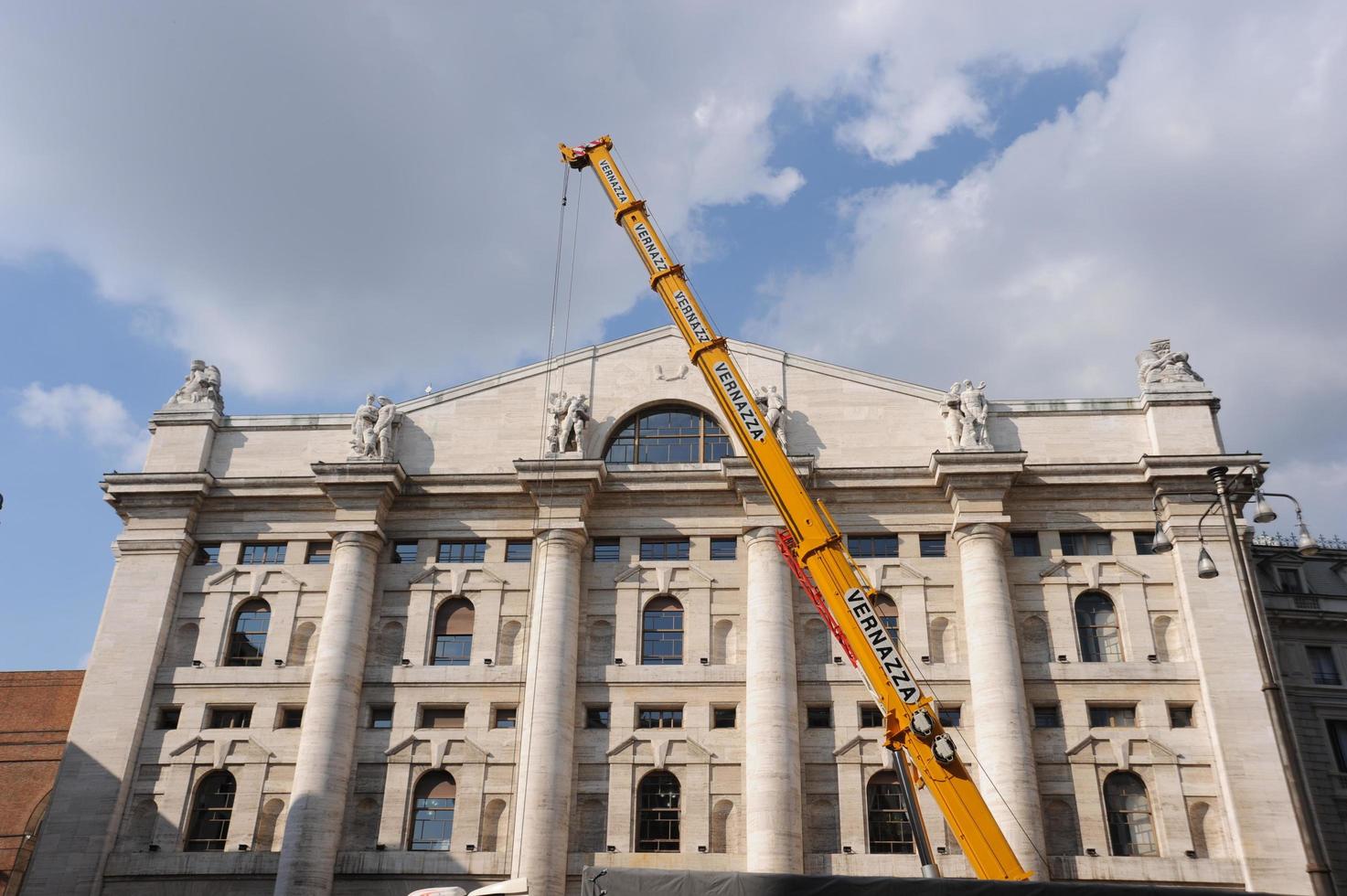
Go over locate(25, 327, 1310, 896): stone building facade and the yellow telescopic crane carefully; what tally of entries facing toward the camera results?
1

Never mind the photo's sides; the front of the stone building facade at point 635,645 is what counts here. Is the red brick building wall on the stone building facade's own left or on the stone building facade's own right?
on the stone building facade's own right

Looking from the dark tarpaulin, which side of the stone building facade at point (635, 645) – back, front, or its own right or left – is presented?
front

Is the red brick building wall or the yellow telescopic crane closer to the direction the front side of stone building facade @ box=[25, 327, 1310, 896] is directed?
the yellow telescopic crane

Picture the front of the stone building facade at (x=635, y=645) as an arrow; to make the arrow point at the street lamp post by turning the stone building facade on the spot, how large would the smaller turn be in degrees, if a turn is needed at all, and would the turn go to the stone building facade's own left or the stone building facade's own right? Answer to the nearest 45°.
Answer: approximately 45° to the stone building facade's own left

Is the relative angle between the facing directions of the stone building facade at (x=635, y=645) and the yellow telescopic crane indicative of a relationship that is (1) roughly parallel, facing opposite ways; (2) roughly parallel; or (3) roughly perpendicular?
roughly perpendicular

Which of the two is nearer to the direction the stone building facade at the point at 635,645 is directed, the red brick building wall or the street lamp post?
the street lamp post

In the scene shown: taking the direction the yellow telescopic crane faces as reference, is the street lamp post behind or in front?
behind
